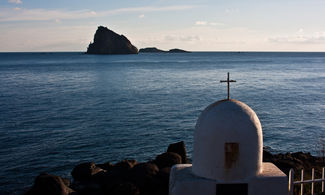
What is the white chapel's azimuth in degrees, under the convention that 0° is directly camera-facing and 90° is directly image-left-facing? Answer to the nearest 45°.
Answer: approximately 0°

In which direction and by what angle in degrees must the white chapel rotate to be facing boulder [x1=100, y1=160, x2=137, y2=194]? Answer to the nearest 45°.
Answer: approximately 135° to its right

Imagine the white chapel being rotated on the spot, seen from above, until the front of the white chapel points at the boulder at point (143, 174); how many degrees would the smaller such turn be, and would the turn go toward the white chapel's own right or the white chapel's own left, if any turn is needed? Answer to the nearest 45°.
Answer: approximately 135° to the white chapel's own right

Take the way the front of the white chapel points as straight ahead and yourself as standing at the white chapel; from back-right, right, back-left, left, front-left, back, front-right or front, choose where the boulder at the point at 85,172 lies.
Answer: back-right

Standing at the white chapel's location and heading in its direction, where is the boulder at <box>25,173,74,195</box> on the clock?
The boulder is roughly at 4 o'clock from the white chapel.

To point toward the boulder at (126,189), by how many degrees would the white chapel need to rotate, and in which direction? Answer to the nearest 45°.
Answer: approximately 135° to its right

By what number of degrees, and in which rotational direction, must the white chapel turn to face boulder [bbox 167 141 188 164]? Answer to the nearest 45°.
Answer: approximately 180°
